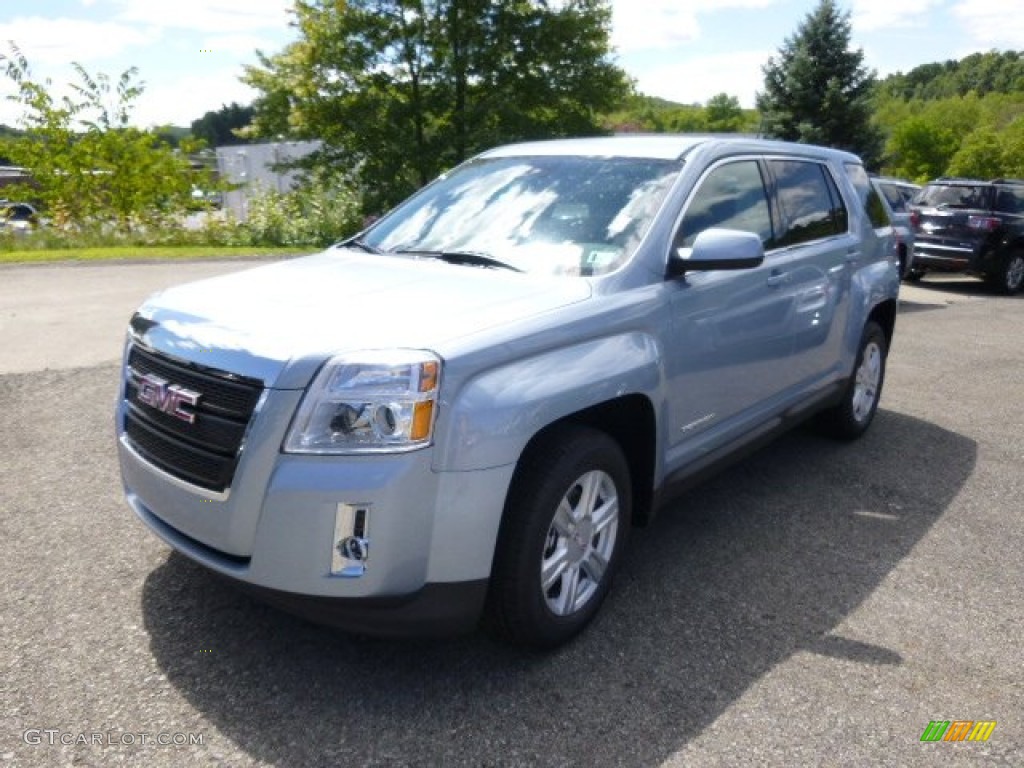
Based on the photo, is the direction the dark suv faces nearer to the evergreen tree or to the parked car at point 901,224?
the evergreen tree

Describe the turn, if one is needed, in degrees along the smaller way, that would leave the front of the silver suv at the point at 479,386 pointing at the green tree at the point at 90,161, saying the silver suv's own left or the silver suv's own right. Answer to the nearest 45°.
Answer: approximately 90° to the silver suv's own right

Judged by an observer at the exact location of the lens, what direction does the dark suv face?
facing away from the viewer and to the right of the viewer

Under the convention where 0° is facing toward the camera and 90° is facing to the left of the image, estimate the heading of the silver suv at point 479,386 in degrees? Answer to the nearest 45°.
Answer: approximately 45°

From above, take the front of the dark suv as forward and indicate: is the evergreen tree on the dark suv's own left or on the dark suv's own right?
on the dark suv's own left

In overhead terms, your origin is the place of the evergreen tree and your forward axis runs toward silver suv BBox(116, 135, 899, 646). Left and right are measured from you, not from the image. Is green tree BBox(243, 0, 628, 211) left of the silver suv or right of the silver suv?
right

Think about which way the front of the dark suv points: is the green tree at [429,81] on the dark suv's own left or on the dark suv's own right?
on the dark suv's own left

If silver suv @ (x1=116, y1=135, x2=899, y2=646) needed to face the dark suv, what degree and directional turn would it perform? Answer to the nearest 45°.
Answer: approximately 180°

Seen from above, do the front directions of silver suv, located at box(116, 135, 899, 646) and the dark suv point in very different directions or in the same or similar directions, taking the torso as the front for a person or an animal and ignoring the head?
very different directions
